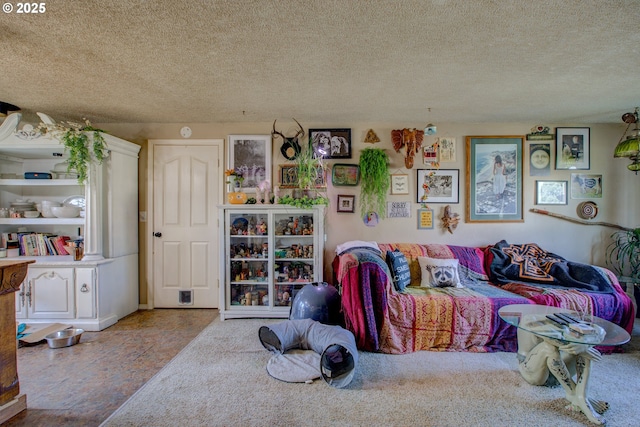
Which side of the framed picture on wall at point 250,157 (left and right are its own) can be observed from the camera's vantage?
front

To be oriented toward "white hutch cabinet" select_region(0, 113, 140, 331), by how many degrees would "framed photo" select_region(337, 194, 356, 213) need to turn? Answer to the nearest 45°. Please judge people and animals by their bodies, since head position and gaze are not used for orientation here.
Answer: approximately 90° to its right

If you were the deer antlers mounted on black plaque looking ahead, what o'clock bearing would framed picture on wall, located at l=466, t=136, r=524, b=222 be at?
The framed picture on wall is roughly at 9 o'clock from the deer antlers mounted on black plaque.

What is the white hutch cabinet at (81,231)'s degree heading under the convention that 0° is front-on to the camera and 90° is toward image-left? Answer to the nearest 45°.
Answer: approximately 45°

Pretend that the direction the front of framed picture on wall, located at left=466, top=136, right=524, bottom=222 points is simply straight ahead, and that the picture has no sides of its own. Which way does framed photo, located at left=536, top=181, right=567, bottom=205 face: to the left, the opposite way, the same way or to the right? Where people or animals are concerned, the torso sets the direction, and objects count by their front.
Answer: the same way

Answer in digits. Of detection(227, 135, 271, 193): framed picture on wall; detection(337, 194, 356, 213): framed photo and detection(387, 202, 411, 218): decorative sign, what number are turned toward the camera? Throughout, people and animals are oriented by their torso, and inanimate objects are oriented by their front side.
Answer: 3

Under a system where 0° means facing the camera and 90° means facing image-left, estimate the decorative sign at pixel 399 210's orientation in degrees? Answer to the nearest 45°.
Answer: approximately 0°

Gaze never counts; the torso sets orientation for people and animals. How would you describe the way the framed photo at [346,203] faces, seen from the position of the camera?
facing the viewer

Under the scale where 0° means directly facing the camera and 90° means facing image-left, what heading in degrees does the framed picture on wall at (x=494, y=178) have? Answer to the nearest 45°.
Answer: approximately 0°

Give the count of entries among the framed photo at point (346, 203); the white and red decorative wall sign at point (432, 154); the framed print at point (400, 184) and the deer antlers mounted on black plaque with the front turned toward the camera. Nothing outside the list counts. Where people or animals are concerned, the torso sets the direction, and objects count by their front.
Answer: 4

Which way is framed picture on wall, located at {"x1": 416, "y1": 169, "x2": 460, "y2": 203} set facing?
toward the camera

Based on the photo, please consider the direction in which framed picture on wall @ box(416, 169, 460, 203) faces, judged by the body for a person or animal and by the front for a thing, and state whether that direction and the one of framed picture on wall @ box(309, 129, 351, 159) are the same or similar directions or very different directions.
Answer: same or similar directions

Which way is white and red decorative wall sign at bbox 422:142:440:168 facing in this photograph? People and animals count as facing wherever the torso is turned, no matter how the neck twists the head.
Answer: toward the camera

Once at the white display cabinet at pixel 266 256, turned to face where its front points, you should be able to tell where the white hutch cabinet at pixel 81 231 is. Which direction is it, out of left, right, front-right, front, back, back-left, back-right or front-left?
right

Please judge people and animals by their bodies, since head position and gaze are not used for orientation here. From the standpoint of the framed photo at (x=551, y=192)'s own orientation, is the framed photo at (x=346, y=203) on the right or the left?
on its right
